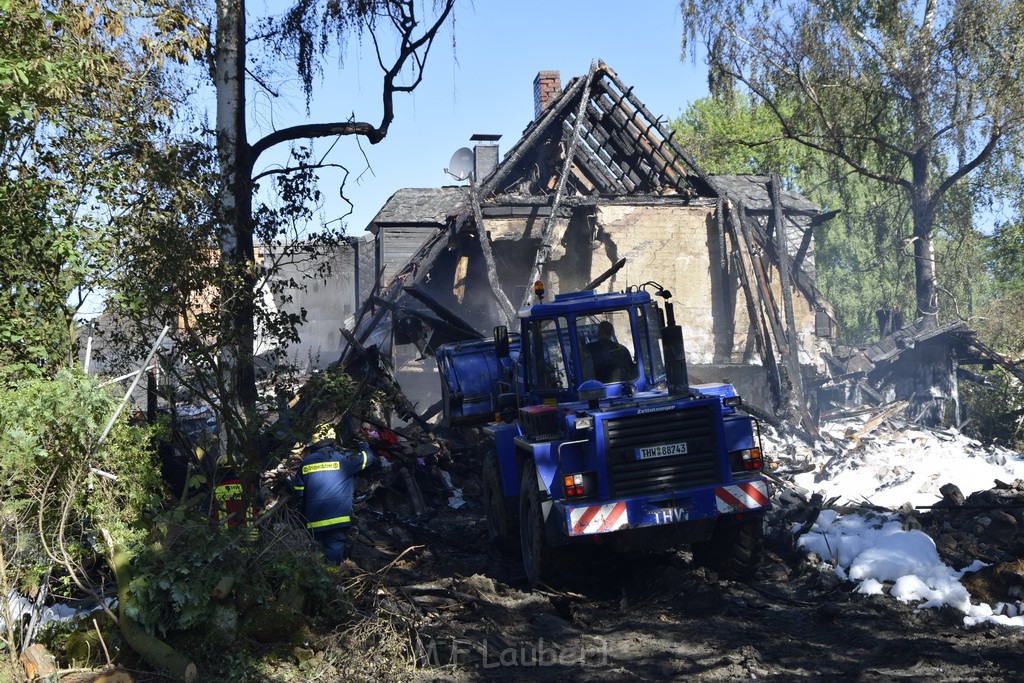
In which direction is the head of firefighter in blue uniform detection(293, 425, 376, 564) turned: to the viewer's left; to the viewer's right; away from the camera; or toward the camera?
away from the camera

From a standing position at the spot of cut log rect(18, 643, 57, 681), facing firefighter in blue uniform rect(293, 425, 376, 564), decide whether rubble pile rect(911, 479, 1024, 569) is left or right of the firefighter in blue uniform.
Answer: right

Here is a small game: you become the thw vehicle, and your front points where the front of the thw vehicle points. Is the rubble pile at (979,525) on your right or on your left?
on your right

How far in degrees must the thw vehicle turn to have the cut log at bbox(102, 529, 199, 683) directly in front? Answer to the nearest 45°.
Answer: approximately 90° to its left

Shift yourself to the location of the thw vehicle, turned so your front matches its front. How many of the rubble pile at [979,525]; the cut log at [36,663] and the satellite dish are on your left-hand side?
1

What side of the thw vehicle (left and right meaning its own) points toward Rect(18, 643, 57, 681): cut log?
left

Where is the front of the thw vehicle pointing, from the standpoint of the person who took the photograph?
facing away from the viewer and to the left of the viewer

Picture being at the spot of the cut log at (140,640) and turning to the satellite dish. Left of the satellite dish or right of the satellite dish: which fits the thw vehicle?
right
